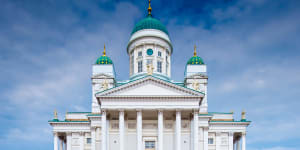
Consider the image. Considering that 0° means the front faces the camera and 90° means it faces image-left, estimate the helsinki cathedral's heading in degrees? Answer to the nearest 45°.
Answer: approximately 0°
